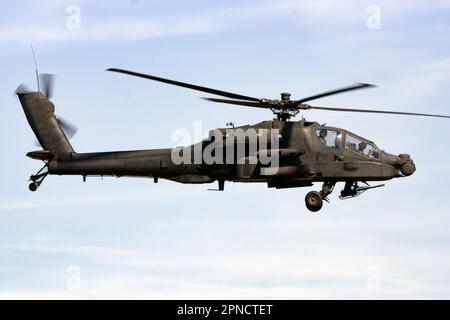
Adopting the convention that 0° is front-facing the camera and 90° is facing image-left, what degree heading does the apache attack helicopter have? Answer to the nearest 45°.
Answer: approximately 270°
